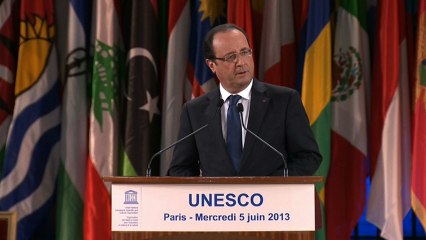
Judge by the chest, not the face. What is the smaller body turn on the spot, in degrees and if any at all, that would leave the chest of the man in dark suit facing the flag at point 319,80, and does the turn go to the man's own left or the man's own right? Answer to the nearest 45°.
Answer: approximately 180°

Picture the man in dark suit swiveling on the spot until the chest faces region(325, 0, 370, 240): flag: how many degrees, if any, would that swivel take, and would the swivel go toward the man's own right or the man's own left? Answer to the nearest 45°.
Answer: approximately 180°

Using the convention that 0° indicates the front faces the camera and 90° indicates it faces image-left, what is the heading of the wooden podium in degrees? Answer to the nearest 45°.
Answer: approximately 0°

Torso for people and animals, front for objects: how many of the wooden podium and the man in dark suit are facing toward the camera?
2

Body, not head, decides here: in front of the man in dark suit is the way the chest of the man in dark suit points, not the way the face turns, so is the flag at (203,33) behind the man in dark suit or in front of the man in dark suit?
behind

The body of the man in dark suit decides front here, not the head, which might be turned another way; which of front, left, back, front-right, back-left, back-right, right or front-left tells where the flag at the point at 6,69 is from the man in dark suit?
back-right

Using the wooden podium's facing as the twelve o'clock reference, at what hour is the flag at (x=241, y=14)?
The flag is roughly at 6 o'clock from the wooden podium.

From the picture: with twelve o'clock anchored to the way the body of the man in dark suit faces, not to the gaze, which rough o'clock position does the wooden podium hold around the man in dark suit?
The wooden podium is roughly at 12 o'clock from the man in dark suit.

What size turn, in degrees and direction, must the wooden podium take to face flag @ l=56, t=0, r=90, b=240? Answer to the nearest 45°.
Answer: approximately 180°

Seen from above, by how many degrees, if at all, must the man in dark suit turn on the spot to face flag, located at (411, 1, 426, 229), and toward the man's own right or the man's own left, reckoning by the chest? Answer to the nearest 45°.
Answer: approximately 135° to the man's own left

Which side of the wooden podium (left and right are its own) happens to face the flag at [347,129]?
back

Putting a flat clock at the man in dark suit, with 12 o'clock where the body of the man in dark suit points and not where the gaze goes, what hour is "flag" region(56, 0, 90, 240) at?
The flag is roughly at 5 o'clock from the man in dark suit.
